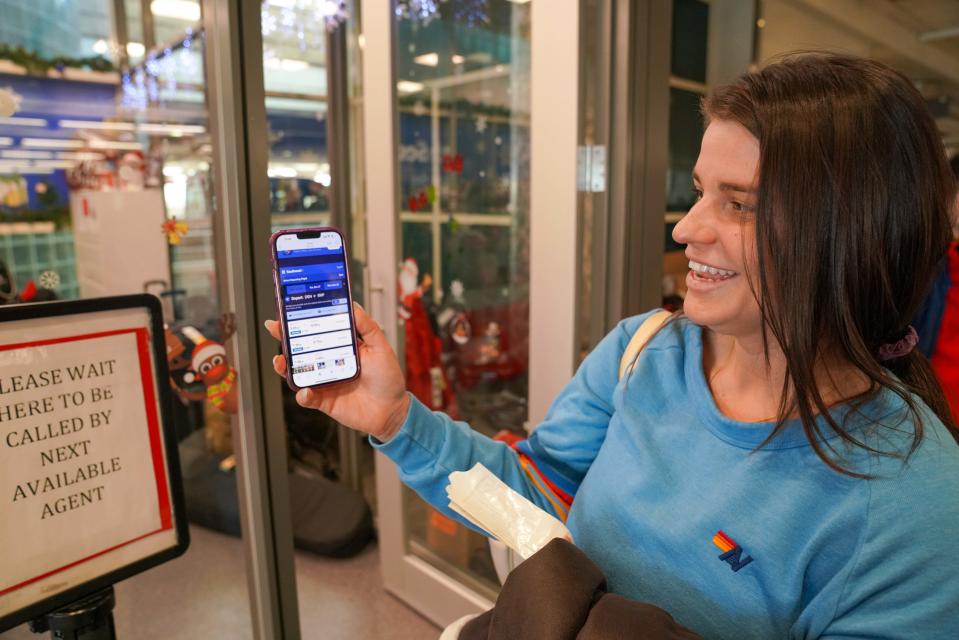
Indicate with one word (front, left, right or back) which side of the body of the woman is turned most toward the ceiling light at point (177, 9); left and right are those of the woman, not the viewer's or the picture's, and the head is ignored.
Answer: right

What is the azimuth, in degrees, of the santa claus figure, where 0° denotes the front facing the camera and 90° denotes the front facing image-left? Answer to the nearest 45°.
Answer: approximately 45°

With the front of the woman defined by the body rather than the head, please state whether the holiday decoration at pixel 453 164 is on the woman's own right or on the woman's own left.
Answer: on the woman's own right

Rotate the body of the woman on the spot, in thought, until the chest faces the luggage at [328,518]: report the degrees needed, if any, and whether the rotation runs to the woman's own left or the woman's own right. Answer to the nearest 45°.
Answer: approximately 90° to the woman's own right

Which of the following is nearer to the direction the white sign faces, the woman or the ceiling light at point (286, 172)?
the woman

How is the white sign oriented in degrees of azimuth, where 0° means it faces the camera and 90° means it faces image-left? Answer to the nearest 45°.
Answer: approximately 315°

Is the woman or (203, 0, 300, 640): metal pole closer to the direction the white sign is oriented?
the woman

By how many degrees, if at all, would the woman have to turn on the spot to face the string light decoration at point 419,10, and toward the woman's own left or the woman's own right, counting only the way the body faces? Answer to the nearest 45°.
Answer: approximately 90° to the woman's own right
